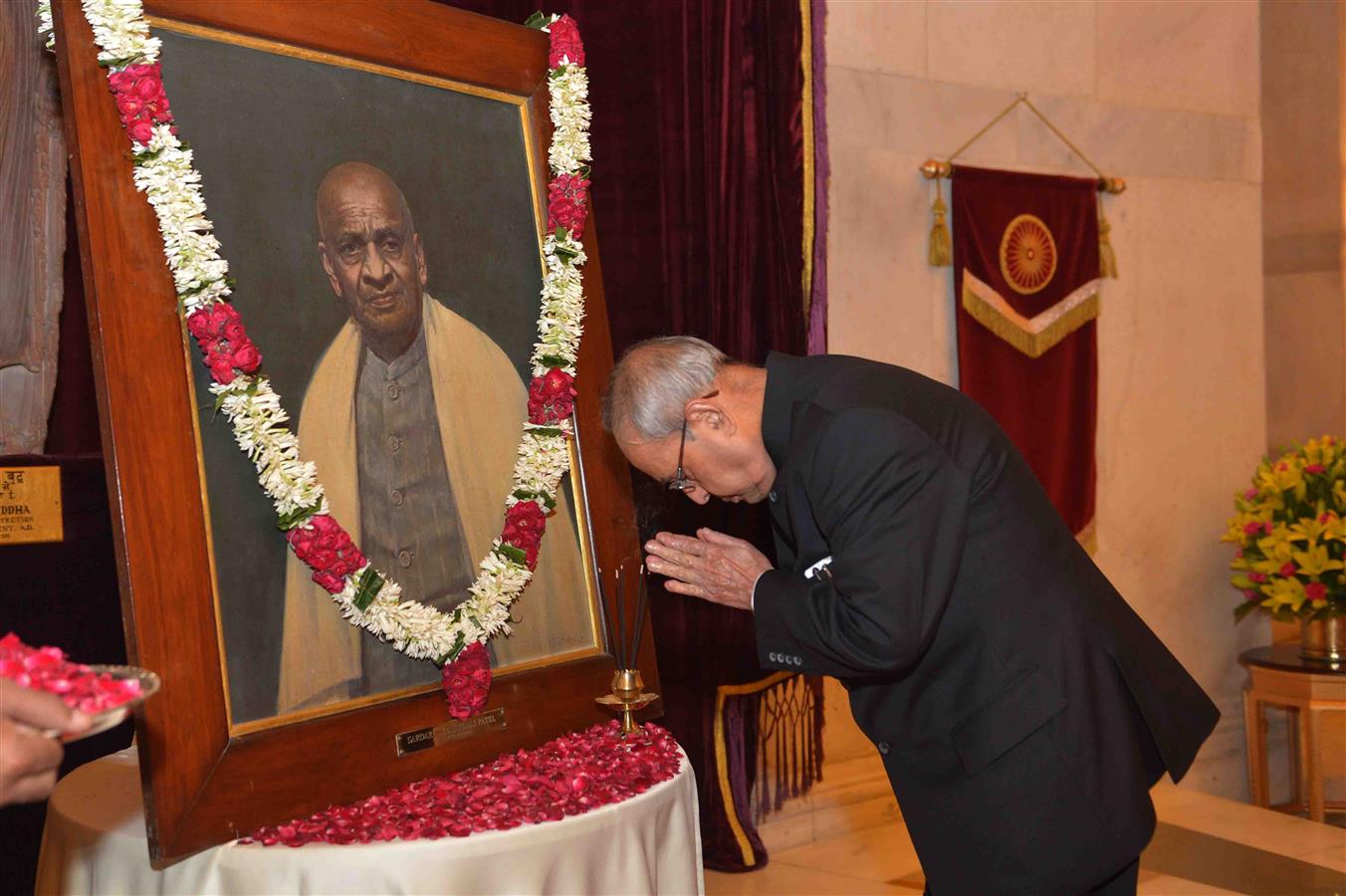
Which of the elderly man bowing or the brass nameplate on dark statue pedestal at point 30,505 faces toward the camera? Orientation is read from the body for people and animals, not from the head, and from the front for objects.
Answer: the brass nameplate on dark statue pedestal

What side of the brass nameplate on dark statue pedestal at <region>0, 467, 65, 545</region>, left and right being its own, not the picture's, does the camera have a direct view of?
front

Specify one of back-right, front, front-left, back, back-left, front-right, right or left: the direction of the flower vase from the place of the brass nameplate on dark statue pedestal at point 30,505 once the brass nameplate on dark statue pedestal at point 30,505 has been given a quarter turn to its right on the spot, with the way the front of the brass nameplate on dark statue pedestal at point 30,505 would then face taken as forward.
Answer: back

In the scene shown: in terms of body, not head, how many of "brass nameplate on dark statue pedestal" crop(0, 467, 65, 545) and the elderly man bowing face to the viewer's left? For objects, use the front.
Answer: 1

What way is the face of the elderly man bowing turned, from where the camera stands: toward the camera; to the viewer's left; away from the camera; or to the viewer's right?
to the viewer's left

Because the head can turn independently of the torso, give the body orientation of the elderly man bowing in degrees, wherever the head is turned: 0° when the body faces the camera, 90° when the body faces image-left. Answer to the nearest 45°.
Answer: approximately 90°

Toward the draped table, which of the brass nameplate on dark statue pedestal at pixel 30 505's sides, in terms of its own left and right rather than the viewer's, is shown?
front

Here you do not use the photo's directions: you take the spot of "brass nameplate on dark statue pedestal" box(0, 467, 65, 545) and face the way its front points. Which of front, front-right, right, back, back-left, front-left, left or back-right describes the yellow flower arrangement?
left

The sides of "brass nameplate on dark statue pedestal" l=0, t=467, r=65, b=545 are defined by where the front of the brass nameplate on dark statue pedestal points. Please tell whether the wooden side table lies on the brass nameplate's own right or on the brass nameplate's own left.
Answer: on the brass nameplate's own left

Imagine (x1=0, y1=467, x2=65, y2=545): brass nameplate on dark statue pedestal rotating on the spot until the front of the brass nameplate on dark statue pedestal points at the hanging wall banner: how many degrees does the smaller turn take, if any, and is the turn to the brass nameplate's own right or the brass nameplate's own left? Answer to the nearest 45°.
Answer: approximately 90° to the brass nameplate's own left

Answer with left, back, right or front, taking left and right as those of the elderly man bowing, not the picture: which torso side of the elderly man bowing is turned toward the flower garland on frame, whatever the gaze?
front

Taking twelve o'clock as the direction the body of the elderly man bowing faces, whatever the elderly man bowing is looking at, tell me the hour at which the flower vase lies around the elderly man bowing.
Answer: The flower vase is roughly at 4 o'clock from the elderly man bowing.

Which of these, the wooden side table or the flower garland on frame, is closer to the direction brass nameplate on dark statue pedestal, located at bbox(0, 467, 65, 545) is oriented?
the flower garland on frame

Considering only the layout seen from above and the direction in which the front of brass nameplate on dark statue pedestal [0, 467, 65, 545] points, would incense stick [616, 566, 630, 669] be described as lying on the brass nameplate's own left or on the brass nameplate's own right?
on the brass nameplate's own left
